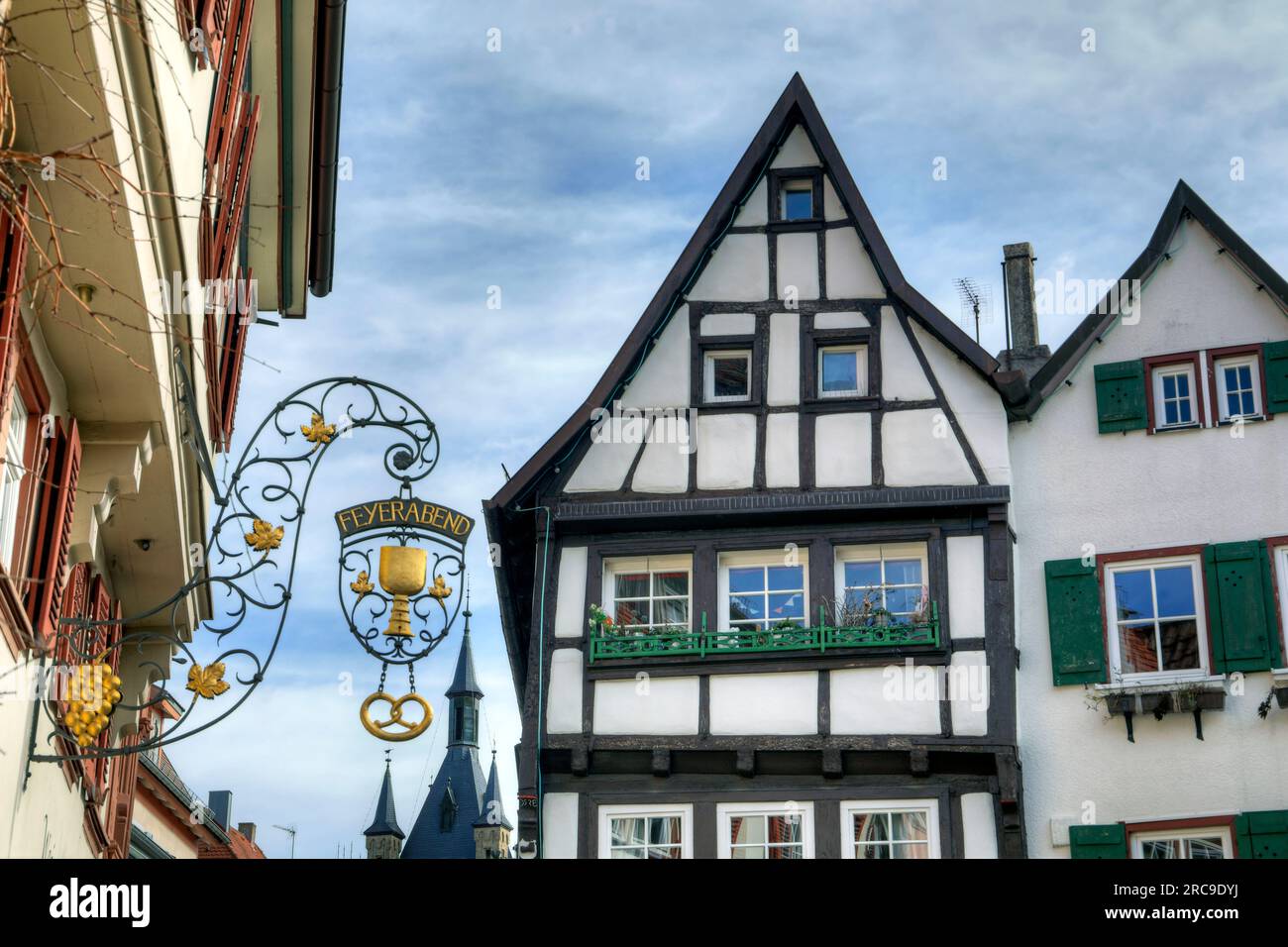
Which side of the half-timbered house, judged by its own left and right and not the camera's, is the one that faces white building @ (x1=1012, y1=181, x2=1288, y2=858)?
left

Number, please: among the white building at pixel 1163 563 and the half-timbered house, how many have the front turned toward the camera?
2

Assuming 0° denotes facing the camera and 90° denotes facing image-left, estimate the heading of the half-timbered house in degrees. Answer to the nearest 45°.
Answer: approximately 0°

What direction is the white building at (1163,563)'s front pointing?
toward the camera

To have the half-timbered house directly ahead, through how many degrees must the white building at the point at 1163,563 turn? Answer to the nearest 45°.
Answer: approximately 90° to its right
